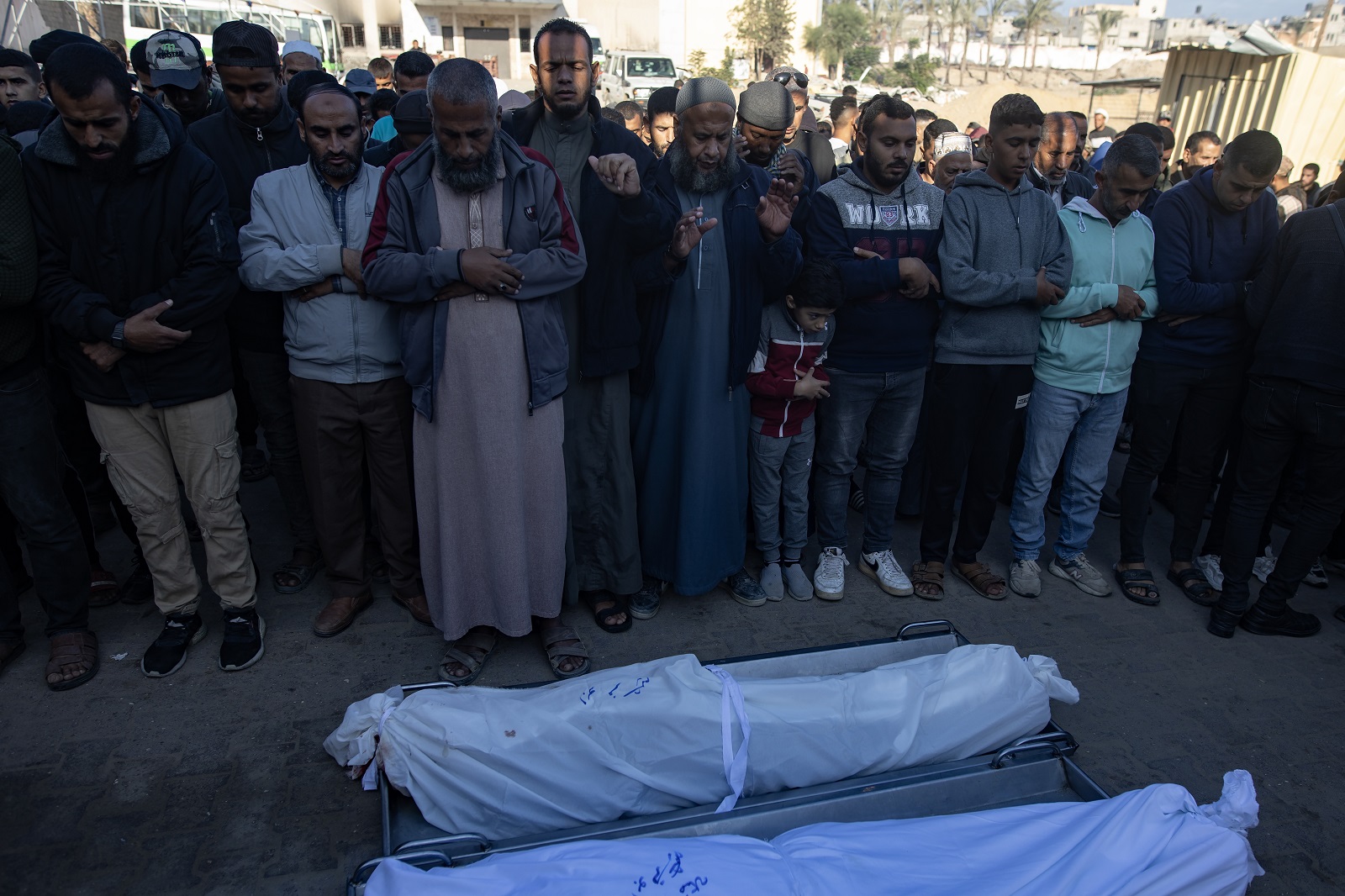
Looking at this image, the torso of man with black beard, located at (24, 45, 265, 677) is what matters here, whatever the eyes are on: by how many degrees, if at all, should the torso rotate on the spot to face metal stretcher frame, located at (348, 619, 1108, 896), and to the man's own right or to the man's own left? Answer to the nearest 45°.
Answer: approximately 45° to the man's own left

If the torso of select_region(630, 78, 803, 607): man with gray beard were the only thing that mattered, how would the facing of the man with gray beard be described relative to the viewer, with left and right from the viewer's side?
facing the viewer

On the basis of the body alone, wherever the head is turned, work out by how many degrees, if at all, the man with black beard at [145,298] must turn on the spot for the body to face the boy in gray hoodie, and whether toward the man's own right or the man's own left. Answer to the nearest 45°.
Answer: approximately 90° to the man's own left

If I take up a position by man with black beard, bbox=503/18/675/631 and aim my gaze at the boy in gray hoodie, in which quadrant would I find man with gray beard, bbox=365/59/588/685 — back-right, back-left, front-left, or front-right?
back-right

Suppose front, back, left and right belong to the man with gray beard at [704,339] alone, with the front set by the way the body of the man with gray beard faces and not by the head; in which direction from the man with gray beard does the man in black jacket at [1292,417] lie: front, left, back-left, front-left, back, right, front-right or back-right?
left

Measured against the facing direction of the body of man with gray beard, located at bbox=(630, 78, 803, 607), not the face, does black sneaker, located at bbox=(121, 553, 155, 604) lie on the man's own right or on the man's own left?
on the man's own right

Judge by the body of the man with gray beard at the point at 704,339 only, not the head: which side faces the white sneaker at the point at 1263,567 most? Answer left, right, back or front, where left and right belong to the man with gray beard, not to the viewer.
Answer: left

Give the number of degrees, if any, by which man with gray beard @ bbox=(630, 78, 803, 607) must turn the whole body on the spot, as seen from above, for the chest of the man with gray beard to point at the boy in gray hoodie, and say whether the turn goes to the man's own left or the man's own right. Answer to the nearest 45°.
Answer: approximately 90° to the man's own left

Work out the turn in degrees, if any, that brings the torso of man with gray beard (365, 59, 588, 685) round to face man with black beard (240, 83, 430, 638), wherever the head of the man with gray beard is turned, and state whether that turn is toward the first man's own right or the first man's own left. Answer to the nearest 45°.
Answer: approximately 135° to the first man's own right

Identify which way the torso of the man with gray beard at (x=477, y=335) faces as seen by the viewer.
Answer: toward the camera

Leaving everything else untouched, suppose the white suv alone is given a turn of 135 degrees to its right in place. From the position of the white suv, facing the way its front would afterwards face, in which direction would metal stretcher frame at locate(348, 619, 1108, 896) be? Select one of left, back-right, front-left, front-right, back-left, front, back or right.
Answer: left

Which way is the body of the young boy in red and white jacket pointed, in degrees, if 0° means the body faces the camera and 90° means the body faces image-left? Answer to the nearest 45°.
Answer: approximately 315°

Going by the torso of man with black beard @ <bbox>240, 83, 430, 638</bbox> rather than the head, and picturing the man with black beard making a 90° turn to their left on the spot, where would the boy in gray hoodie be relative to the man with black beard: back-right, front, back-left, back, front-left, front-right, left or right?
front

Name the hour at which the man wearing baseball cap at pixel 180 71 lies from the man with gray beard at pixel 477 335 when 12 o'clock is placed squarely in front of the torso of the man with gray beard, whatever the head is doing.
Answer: The man wearing baseball cap is roughly at 5 o'clock from the man with gray beard.

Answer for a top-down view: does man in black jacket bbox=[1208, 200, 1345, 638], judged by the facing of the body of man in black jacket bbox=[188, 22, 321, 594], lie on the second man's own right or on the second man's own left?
on the second man's own left
